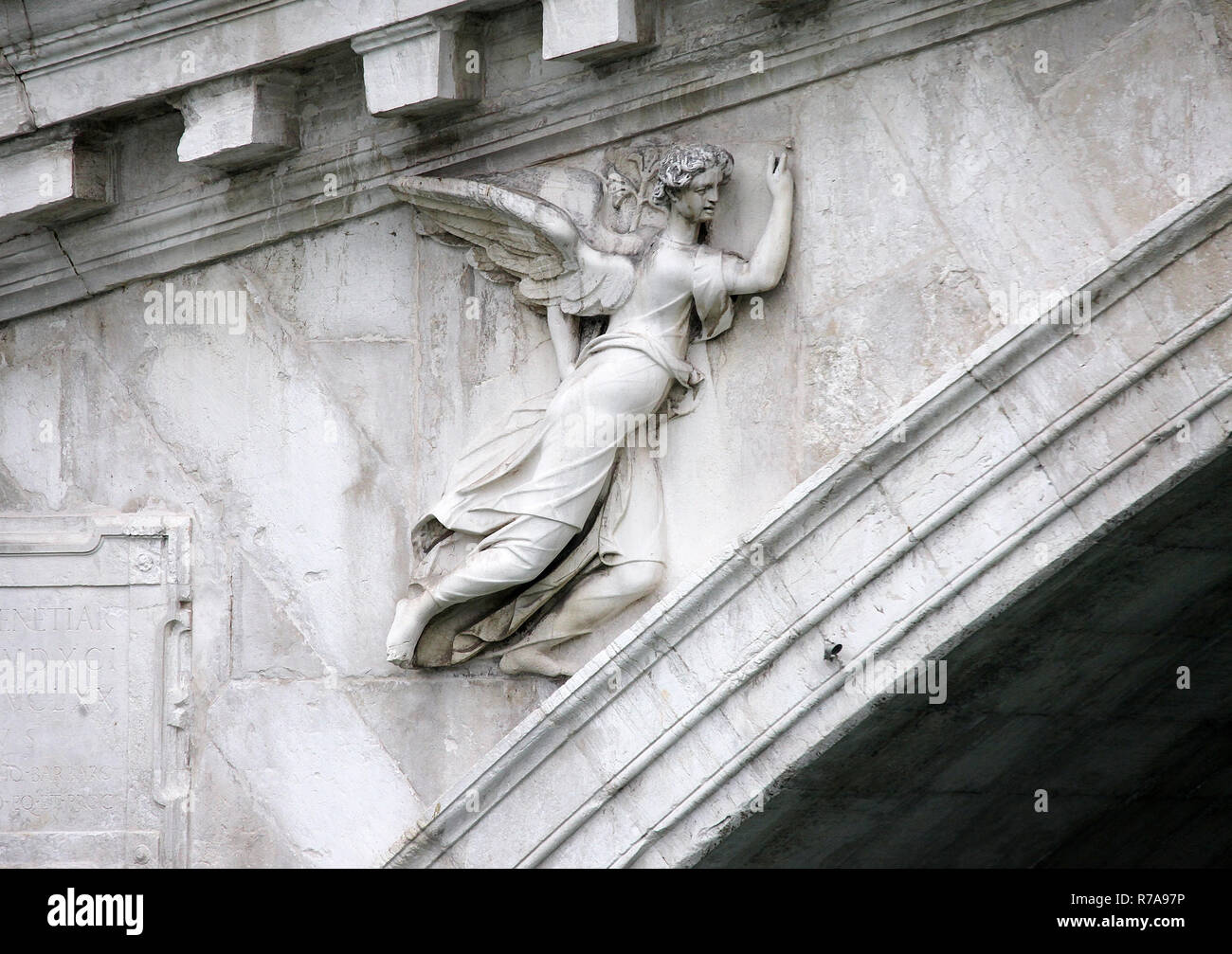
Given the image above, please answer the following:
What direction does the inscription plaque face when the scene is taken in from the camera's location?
facing the viewer

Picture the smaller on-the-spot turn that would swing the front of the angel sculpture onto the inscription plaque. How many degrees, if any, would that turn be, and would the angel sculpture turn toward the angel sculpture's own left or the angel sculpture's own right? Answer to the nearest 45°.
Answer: approximately 135° to the angel sculpture's own right

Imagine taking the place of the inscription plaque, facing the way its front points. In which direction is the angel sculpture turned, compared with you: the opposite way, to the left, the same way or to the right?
to the left

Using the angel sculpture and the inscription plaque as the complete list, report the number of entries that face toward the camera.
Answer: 1

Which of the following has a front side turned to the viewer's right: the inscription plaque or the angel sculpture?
the angel sculpture

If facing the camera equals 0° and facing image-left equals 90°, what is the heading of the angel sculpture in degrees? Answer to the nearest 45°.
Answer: approximately 270°

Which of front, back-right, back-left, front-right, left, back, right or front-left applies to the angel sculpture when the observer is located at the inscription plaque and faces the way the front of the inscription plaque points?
front-left
